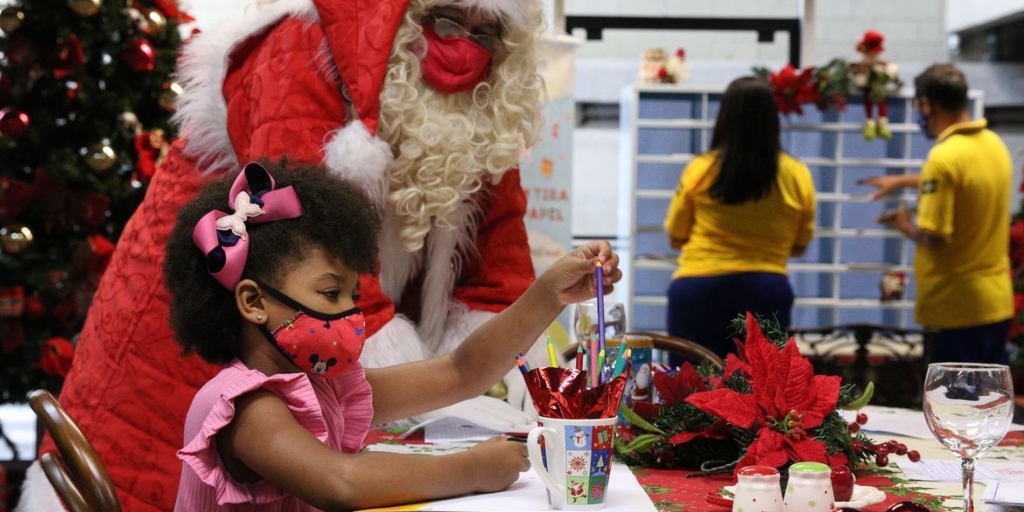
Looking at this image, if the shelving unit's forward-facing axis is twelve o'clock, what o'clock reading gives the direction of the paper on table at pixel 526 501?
The paper on table is roughly at 12 o'clock from the shelving unit.

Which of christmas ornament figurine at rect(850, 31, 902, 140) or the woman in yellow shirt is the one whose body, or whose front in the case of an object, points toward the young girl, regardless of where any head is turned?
the christmas ornament figurine

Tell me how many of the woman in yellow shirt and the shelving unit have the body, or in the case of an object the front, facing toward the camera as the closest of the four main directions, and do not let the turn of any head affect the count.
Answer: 1

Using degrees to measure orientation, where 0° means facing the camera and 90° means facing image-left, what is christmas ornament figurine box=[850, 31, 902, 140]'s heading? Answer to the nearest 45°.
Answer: approximately 0°

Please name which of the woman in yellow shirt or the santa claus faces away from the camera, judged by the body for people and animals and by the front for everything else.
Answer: the woman in yellow shirt

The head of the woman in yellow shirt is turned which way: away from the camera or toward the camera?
away from the camera

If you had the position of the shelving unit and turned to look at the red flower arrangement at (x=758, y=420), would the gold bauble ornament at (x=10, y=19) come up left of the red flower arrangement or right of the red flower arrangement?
right

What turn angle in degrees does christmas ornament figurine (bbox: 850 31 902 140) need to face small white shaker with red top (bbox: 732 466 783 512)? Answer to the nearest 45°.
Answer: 0° — it already faces it

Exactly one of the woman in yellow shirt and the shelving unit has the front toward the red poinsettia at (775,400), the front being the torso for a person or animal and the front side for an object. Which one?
the shelving unit

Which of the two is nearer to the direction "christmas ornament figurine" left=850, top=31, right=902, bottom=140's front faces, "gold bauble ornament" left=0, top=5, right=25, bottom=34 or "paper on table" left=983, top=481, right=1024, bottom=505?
the paper on table

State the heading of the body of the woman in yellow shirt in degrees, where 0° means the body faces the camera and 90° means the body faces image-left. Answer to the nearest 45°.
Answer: approximately 180°

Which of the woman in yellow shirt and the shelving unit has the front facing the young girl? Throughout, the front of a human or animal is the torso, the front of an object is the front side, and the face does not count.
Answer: the shelving unit
